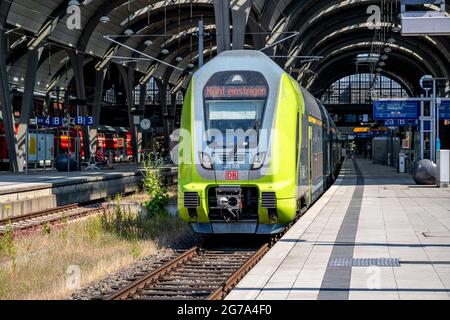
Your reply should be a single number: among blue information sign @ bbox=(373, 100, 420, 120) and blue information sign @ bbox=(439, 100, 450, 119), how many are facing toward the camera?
2

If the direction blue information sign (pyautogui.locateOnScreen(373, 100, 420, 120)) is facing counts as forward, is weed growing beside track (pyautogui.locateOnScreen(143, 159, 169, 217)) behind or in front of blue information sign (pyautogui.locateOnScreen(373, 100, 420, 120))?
in front

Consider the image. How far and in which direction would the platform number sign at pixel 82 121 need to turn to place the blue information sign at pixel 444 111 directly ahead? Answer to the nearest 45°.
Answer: approximately 90° to its left

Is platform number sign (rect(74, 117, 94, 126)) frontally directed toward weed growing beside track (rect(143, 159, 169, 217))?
yes

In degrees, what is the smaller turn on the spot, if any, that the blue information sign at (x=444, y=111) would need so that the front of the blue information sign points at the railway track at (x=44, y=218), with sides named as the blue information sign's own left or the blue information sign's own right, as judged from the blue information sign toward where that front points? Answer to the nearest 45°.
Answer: approximately 45° to the blue information sign's own right

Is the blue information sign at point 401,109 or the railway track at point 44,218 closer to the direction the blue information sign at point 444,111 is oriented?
the railway track

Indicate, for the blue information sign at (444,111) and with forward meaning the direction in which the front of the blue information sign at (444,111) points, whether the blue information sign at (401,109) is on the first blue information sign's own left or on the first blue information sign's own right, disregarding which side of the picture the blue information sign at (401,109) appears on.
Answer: on the first blue information sign's own right

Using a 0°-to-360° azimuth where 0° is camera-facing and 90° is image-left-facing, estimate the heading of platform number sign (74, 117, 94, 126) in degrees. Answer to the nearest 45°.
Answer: approximately 0°

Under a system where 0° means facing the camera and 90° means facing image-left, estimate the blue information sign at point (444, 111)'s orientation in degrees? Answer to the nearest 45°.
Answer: approximately 0°
